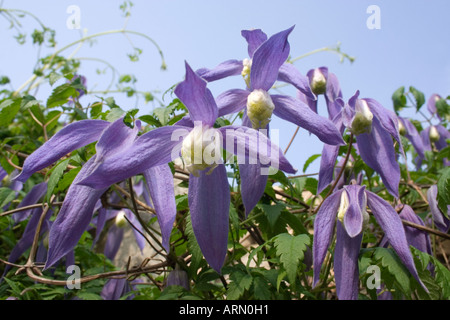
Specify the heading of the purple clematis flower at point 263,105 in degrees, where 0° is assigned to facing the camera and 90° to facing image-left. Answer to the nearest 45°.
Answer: approximately 0°

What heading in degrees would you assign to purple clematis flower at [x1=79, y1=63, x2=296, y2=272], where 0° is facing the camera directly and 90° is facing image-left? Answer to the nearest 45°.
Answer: approximately 0°

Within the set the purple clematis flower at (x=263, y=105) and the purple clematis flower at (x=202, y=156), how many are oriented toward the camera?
2
